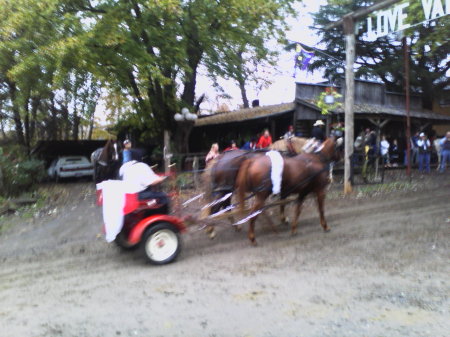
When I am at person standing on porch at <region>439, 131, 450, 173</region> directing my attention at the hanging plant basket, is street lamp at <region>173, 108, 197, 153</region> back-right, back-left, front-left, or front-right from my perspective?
front-right

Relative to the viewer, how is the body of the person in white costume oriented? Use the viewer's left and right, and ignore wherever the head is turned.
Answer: facing to the right of the viewer

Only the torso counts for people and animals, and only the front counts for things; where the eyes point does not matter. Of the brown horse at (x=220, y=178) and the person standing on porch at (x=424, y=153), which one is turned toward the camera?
the person standing on porch

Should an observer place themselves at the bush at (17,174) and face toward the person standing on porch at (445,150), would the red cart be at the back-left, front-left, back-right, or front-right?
front-right

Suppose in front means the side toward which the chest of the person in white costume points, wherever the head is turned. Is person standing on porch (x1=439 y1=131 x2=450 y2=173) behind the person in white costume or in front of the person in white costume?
in front

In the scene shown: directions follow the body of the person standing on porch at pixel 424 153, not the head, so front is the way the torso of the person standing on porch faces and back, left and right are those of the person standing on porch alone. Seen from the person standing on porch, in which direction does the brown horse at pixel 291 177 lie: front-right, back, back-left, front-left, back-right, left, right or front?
front

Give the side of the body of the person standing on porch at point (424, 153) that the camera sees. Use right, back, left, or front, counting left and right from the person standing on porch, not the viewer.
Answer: front

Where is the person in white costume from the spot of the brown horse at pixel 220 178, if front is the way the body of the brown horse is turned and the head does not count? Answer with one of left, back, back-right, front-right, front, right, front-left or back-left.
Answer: back-right

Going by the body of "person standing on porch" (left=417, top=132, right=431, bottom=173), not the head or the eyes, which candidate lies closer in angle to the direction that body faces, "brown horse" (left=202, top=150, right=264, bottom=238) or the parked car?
the brown horse

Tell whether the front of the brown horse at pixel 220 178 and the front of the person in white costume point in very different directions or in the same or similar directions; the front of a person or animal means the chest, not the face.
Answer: same or similar directions
